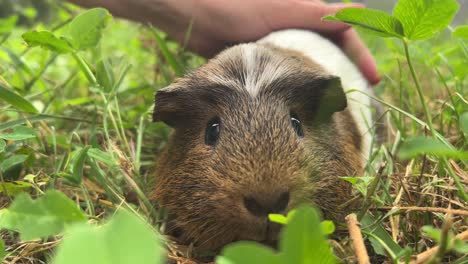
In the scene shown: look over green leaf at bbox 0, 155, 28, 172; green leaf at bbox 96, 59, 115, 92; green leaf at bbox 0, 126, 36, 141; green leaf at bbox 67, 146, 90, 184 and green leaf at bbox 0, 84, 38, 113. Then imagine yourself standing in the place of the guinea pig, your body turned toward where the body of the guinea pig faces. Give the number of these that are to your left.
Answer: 0

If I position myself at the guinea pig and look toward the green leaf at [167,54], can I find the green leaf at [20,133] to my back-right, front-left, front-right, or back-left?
front-left

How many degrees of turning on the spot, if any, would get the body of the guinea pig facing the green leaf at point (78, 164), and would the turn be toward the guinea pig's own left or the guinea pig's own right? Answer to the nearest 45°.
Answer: approximately 90° to the guinea pig's own right

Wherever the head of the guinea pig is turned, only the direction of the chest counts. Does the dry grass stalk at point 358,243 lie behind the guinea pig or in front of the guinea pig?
in front

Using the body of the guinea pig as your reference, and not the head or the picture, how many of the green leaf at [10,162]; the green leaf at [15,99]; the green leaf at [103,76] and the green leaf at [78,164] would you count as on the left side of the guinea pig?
0

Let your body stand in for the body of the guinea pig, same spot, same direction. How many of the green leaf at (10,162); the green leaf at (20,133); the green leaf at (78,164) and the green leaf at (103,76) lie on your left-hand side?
0

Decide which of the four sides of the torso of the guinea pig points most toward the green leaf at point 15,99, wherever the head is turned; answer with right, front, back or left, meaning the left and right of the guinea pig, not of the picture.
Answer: right

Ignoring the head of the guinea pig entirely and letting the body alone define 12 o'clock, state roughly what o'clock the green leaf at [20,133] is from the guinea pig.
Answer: The green leaf is roughly at 3 o'clock from the guinea pig.

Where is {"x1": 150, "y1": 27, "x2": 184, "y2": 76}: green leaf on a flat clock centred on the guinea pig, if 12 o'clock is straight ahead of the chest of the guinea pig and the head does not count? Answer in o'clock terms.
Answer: The green leaf is roughly at 5 o'clock from the guinea pig.

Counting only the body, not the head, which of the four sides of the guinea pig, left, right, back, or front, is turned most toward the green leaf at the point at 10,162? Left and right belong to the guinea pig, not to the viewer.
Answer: right

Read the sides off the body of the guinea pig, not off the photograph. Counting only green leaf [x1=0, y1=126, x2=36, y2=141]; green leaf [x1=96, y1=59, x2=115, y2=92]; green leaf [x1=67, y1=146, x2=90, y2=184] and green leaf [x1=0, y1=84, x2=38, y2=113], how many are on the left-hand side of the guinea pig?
0

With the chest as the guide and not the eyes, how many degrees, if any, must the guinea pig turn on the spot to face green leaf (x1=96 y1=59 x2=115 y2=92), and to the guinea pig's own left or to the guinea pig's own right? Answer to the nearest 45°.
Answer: approximately 135° to the guinea pig's own right

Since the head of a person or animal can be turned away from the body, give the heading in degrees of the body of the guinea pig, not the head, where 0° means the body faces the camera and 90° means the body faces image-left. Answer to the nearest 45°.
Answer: approximately 0°

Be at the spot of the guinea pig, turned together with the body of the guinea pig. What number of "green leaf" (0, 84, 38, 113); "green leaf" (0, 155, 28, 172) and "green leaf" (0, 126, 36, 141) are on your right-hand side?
3
